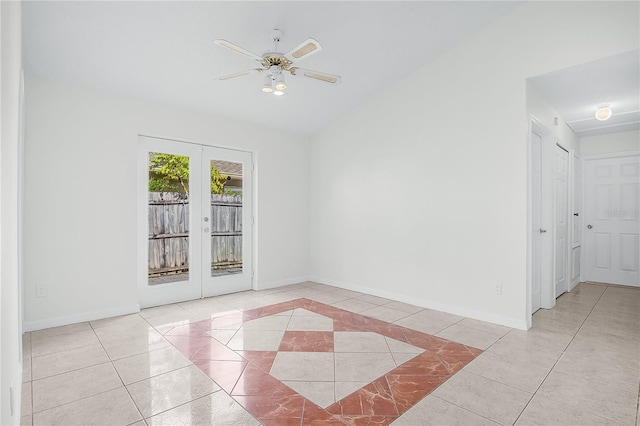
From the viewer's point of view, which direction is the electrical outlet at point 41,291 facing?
toward the camera

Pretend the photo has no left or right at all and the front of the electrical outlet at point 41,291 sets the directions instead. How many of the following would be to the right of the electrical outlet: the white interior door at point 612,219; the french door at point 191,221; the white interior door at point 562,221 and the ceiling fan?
0

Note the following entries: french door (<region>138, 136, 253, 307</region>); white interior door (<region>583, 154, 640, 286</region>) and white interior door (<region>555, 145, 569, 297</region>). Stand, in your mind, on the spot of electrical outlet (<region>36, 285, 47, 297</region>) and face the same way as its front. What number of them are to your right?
0

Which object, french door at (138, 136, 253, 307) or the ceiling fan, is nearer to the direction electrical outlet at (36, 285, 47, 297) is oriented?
the ceiling fan

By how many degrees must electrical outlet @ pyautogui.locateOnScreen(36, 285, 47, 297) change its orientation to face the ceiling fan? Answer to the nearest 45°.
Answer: approximately 45° to its left

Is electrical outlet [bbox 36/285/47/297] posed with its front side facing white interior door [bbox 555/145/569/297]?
no

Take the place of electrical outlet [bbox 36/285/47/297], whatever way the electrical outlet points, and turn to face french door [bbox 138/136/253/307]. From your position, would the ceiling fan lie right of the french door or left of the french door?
right

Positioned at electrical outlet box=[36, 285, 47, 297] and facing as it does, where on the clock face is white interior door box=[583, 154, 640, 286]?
The white interior door is roughly at 10 o'clock from the electrical outlet.

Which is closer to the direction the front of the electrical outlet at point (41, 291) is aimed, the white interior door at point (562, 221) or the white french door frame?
the white interior door

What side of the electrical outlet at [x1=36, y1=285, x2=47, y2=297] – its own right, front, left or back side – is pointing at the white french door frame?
left

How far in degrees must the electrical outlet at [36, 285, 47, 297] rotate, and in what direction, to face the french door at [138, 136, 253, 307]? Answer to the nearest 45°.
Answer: approximately 90° to its left
